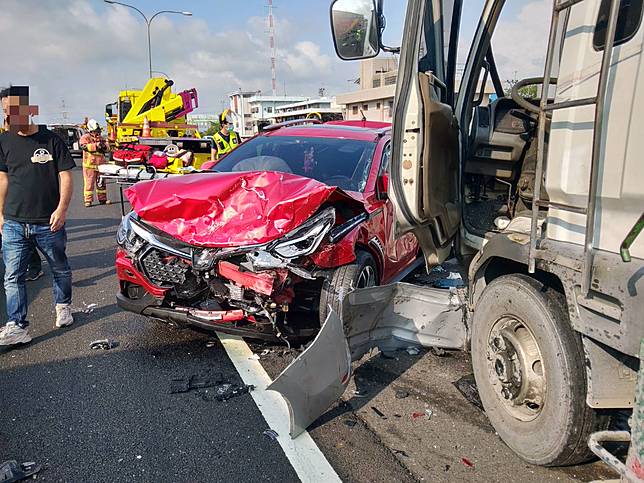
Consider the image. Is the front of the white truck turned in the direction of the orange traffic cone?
yes

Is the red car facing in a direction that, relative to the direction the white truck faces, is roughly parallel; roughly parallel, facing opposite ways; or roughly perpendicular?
roughly perpendicular

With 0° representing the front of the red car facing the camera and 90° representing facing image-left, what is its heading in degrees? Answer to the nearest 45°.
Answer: approximately 45°

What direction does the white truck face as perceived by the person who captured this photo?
facing away from the viewer and to the left of the viewer

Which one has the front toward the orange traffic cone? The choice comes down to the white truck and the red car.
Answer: the white truck

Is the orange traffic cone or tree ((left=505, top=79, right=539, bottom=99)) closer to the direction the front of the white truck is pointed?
the orange traffic cone

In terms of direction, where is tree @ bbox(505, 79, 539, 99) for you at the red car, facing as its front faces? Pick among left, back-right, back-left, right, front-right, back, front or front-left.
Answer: back-left

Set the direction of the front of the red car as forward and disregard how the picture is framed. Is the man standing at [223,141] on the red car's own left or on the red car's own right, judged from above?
on the red car's own right
